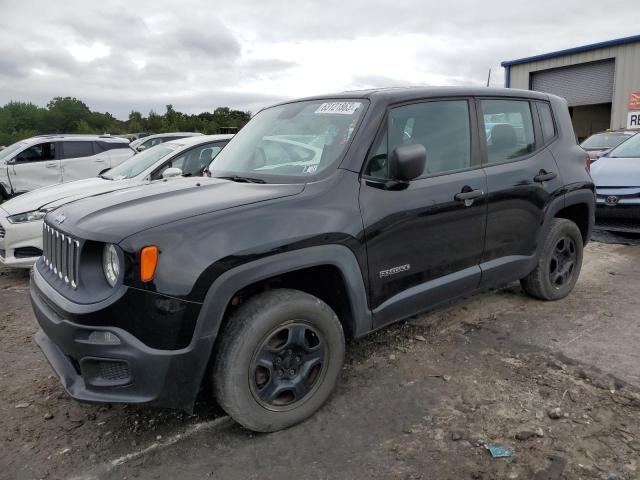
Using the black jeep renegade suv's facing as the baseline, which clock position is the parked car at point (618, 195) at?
The parked car is roughly at 6 o'clock from the black jeep renegade suv.

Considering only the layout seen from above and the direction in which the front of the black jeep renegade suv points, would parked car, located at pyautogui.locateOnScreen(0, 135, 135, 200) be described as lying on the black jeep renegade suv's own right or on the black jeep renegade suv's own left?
on the black jeep renegade suv's own right

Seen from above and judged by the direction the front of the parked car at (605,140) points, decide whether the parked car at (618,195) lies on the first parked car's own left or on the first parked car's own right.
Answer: on the first parked car's own left

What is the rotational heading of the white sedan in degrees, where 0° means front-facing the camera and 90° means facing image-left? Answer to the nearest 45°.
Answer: approximately 45°

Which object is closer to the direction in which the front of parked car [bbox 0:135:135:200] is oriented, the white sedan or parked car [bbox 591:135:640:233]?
the white sedan

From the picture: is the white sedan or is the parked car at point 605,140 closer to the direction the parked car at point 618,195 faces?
the white sedan

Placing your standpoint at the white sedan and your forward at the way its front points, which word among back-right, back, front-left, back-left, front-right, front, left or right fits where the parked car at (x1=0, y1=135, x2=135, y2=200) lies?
back-right

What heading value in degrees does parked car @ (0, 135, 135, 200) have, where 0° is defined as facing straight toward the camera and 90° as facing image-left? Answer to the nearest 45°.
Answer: approximately 45°
